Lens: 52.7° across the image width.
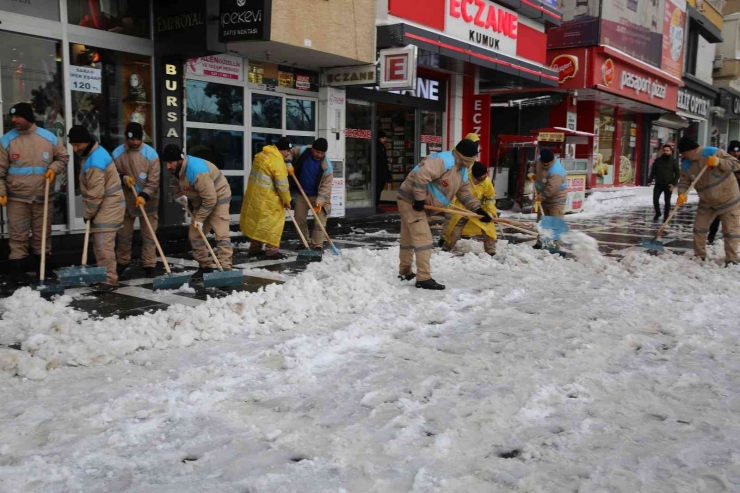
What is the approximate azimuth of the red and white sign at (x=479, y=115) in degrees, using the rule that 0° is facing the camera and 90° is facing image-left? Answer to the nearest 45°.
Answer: approximately 45°

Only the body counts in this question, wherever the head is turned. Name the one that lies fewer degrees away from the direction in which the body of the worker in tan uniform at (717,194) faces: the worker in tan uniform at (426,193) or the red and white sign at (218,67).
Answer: the worker in tan uniform

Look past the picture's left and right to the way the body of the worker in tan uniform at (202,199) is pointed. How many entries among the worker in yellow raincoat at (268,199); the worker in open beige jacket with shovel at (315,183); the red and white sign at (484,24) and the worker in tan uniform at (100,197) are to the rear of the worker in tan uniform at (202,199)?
3

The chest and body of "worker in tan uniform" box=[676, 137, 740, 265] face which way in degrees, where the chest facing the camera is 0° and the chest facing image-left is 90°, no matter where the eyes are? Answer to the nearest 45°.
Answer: approximately 45°

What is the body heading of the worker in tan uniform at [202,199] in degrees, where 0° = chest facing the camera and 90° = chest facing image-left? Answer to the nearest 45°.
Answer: approximately 45°

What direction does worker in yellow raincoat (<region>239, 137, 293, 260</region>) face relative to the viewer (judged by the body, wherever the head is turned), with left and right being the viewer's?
facing to the right of the viewer

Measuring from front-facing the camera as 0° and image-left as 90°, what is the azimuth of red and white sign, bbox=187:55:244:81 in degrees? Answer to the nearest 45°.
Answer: approximately 315°

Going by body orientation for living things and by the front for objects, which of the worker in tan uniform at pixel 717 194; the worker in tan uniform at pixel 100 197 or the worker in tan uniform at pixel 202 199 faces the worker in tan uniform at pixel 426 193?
the worker in tan uniform at pixel 717 194
